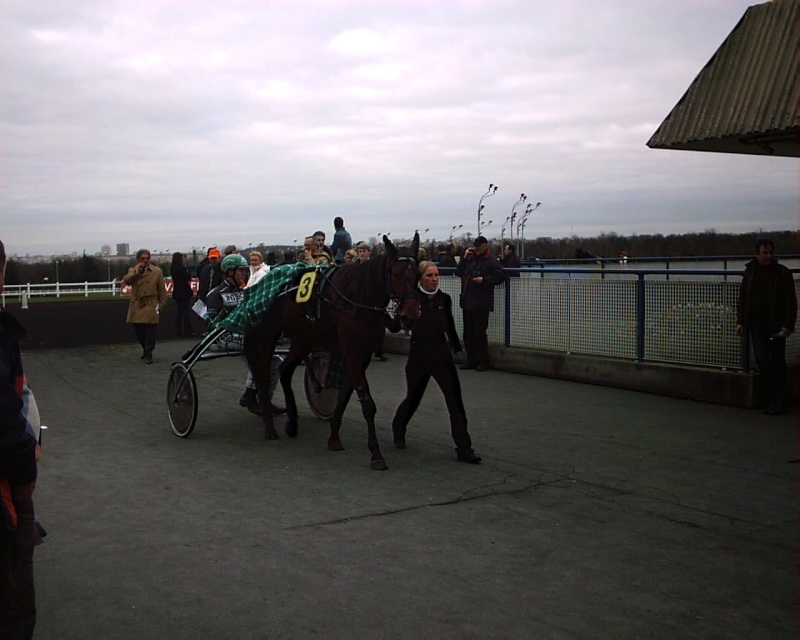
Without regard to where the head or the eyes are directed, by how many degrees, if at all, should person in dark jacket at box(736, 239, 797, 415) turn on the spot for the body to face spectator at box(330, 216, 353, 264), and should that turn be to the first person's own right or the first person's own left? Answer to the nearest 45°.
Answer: approximately 135° to the first person's own right

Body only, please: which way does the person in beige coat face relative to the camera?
toward the camera

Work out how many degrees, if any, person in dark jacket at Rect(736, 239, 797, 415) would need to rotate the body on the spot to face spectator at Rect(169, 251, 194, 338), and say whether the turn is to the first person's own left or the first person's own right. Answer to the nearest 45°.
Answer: approximately 135° to the first person's own right

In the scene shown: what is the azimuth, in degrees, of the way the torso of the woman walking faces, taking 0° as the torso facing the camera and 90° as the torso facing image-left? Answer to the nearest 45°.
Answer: approximately 315°

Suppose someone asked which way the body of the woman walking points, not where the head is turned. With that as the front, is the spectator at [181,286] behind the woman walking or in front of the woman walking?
behind

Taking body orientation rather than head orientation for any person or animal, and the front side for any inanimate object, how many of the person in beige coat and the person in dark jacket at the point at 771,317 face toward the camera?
2

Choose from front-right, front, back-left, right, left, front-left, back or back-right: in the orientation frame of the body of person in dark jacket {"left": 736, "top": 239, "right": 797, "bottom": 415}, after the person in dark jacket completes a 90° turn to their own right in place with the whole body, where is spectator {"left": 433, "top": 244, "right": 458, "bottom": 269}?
front-right

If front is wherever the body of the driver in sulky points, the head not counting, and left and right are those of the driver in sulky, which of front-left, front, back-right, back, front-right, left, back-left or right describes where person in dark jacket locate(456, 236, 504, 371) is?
left

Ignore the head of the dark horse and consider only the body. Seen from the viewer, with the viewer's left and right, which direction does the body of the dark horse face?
facing the viewer and to the right of the viewer
